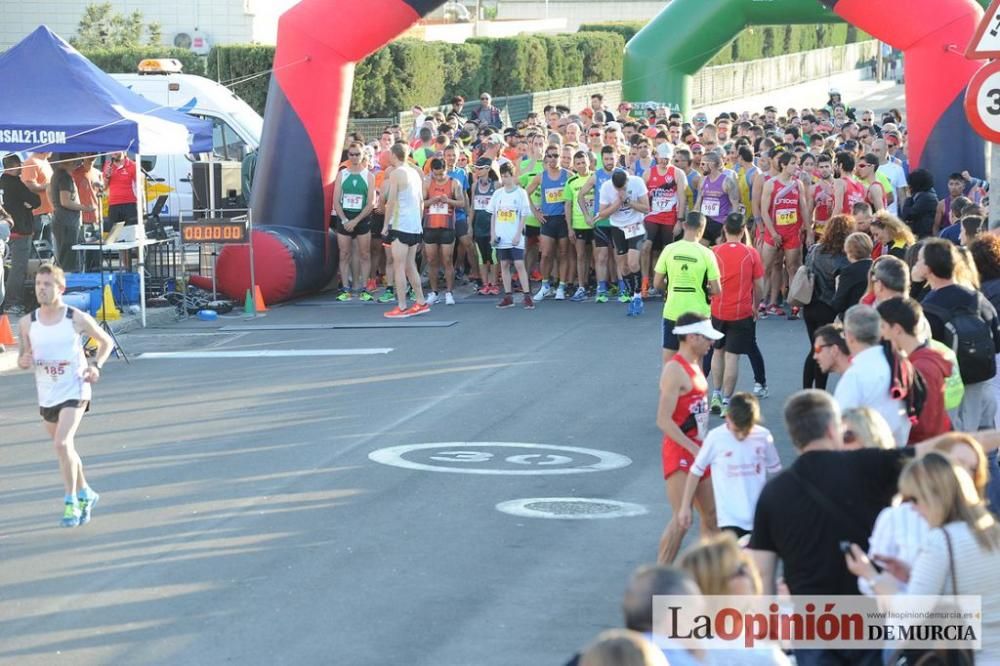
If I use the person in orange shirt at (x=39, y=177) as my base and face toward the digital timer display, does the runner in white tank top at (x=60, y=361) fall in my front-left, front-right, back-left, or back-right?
front-right

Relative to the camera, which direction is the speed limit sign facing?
toward the camera

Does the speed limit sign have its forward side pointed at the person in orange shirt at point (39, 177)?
no

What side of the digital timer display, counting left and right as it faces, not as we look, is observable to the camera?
front

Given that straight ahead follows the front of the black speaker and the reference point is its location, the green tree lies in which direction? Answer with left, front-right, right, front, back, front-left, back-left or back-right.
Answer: back

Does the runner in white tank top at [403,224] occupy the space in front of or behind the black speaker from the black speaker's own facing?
in front

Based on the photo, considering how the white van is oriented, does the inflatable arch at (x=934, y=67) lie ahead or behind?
ahead

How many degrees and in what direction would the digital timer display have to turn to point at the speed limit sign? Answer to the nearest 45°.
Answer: approximately 45° to its left

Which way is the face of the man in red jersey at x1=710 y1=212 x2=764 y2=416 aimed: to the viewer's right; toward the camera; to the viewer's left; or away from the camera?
away from the camera

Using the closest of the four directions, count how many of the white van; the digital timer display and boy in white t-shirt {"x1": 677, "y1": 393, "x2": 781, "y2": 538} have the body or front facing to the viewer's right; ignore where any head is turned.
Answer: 1

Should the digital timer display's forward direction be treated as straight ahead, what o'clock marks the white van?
The white van is roughly at 6 o'clock from the digital timer display.

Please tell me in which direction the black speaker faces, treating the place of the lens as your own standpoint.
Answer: facing the viewer
